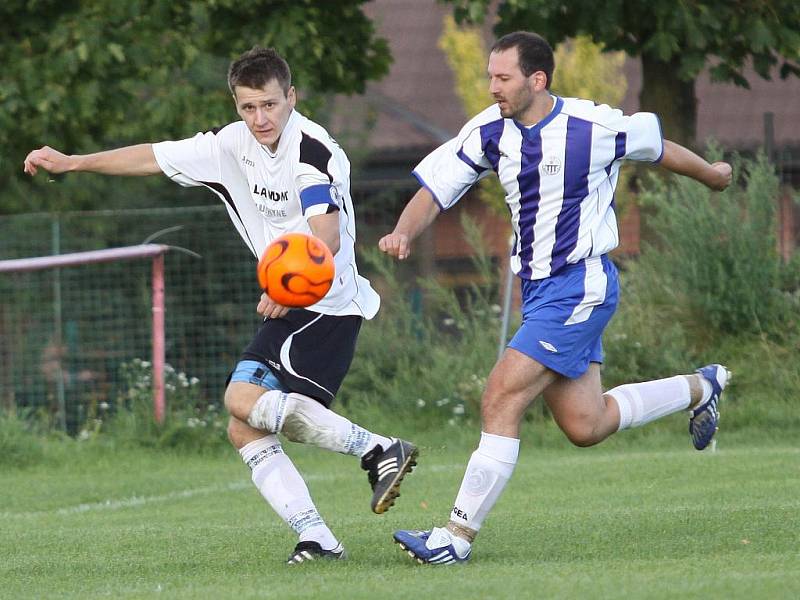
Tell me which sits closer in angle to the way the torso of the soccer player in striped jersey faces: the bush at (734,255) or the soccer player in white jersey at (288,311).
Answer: the soccer player in white jersey

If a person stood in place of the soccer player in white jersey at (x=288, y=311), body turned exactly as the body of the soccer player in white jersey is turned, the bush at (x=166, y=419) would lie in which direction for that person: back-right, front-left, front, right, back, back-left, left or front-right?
back-right

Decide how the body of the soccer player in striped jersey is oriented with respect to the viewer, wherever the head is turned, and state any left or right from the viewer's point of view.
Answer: facing the viewer and to the left of the viewer

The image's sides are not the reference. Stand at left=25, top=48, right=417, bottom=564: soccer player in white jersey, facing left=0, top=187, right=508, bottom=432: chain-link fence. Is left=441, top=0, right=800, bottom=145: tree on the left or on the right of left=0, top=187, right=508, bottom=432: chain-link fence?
right

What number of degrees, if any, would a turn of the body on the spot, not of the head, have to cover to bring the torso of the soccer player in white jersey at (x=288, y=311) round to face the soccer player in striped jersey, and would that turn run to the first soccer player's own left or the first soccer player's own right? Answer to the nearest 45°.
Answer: approximately 135° to the first soccer player's own left

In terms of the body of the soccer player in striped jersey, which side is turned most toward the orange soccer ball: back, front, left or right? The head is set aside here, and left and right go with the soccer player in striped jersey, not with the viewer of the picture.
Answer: front

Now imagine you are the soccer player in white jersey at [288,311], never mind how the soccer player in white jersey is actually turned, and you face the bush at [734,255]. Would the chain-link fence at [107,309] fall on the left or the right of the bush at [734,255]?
left

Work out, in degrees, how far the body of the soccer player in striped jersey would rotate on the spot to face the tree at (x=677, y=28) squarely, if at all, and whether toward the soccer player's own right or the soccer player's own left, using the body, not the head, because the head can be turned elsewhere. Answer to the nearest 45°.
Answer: approximately 135° to the soccer player's own right

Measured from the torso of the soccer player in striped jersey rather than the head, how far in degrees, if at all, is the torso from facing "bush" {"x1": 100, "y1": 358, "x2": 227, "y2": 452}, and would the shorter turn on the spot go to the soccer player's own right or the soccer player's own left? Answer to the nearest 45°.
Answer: approximately 90° to the soccer player's own right

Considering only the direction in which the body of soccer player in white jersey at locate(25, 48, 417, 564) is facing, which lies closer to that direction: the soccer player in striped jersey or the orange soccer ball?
the orange soccer ball

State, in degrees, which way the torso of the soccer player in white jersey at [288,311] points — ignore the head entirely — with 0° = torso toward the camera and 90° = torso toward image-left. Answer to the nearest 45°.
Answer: approximately 45°

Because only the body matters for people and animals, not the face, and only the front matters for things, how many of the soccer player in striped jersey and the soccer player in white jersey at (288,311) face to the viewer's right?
0

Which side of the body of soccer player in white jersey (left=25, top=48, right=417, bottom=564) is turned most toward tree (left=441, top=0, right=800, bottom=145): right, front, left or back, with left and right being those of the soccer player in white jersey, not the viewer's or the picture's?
back

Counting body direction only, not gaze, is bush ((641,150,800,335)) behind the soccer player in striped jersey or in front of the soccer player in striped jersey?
behind
